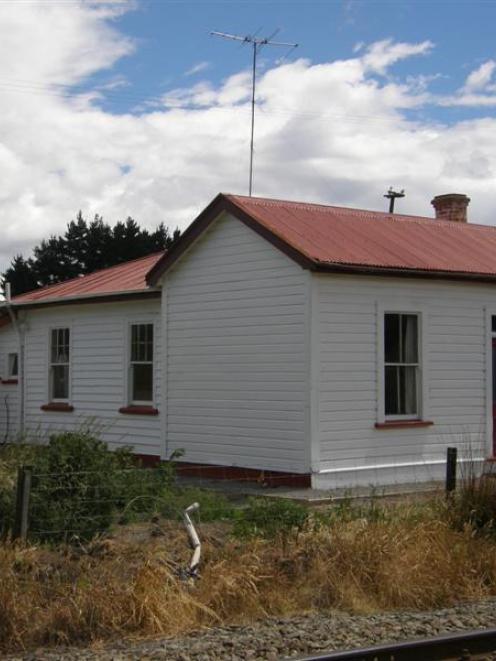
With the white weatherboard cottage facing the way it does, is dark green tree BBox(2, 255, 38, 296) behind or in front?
behind

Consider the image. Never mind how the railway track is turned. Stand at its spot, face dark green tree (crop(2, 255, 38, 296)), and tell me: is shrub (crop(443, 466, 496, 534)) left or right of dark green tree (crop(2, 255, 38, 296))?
right

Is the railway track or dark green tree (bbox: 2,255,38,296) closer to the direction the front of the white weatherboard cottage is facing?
the railway track

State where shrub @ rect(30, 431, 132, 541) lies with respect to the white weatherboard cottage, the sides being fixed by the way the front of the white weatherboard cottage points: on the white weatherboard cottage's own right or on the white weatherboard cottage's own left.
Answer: on the white weatherboard cottage's own right

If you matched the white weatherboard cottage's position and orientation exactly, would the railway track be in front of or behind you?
in front

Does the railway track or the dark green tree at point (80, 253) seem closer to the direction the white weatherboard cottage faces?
the railway track

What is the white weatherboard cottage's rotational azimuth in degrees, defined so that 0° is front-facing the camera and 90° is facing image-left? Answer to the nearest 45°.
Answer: approximately 315°

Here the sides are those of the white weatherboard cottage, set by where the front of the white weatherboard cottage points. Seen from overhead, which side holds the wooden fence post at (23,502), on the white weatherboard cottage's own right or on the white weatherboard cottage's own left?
on the white weatherboard cottage's own right
